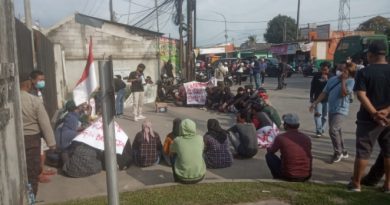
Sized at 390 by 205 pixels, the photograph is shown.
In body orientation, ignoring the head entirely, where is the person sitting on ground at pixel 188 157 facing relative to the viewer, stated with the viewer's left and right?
facing away from the viewer

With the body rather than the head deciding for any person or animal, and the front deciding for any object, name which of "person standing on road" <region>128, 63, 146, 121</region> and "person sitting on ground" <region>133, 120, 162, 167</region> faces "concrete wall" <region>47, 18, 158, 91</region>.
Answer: the person sitting on ground

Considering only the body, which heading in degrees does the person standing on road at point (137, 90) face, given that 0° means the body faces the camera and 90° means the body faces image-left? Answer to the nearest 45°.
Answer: approximately 315°

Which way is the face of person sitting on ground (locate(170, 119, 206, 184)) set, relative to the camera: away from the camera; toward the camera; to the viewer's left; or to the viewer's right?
away from the camera

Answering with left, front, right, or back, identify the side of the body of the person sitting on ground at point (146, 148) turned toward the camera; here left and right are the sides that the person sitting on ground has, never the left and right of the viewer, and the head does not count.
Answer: back

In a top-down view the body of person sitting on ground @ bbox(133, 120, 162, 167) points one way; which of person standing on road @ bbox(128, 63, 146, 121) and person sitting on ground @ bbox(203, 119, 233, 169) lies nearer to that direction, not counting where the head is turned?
the person standing on road

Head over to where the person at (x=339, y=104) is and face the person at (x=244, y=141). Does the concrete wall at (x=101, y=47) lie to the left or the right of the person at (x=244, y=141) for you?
right

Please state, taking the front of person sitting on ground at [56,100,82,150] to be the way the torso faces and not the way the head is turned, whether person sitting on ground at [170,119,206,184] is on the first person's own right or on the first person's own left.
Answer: on the first person's own right

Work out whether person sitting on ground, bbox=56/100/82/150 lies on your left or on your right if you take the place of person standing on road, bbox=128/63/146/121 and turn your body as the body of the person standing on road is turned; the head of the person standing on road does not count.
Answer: on your right

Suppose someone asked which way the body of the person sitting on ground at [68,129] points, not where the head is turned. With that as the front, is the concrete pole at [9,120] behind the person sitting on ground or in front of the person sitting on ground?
behind

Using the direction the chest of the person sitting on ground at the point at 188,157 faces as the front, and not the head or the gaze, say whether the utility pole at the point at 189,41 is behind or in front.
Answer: in front

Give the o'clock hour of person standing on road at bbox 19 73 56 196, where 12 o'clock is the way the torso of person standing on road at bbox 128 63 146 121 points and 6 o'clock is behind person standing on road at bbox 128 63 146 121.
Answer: person standing on road at bbox 19 73 56 196 is roughly at 2 o'clock from person standing on road at bbox 128 63 146 121.

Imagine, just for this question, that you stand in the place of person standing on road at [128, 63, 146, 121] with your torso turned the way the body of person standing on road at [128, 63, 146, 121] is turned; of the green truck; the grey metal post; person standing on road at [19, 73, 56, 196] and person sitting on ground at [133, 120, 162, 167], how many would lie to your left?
1

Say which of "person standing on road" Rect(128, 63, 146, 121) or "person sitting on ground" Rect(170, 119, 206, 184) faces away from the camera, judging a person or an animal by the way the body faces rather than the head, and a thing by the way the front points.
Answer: the person sitting on ground

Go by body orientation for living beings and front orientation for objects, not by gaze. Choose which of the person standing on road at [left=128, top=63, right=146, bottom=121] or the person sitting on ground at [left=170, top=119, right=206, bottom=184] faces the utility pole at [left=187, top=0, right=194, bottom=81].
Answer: the person sitting on ground
